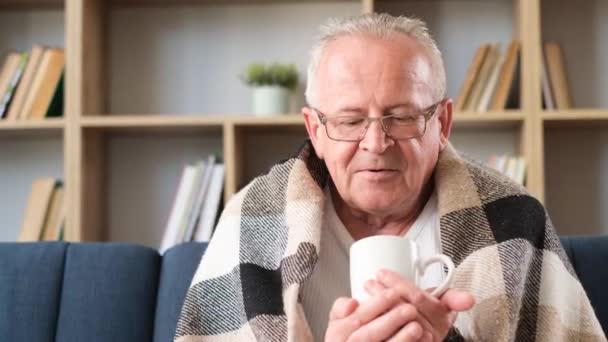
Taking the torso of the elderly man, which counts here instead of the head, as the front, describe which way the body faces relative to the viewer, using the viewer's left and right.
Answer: facing the viewer

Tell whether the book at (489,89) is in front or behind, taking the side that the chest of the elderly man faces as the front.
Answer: behind

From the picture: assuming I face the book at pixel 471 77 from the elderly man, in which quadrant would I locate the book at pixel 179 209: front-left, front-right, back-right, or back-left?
front-left

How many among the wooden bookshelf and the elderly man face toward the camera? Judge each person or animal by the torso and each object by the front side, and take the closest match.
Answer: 2

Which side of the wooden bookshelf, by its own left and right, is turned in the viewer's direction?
front

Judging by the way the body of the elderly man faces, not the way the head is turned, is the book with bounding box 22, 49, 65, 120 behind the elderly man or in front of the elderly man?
behind
